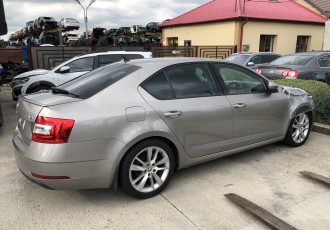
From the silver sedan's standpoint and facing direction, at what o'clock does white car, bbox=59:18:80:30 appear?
The white car is roughly at 10 o'clock from the silver sedan.

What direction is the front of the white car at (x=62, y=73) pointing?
to the viewer's left

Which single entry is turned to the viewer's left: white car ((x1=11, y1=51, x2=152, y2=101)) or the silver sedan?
the white car

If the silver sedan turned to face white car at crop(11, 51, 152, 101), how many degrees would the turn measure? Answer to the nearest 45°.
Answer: approximately 90° to its left

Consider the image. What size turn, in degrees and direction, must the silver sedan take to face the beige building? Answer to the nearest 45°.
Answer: approximately 45° to its left

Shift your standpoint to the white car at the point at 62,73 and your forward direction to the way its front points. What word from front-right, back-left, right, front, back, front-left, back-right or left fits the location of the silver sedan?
left

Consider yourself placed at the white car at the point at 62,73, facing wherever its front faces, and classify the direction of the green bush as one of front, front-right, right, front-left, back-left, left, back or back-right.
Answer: back-left

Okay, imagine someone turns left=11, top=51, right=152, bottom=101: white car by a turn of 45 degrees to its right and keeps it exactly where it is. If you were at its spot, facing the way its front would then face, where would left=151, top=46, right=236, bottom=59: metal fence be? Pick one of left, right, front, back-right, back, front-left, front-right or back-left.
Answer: right

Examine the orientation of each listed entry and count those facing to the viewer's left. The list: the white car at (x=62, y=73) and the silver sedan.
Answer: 1

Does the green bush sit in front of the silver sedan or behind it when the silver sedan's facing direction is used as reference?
in front

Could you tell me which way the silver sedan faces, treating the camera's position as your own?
facing away from the viewer and to the right of the viewer

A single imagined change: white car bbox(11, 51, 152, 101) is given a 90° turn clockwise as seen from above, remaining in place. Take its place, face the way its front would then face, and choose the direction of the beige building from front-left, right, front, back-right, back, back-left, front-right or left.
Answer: front-right

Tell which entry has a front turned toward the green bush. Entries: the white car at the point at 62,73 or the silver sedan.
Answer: the silver sedan

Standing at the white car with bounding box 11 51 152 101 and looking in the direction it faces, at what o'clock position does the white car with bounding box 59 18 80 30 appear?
the white car with bounding box 59 18 80 30 is roughly at 3 o'clock from the white car with bounding box 11 51 152 101.

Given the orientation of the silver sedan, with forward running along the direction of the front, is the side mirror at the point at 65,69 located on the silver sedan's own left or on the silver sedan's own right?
on the silver sedan's own left

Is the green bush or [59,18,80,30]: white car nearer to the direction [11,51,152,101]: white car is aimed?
the white car
